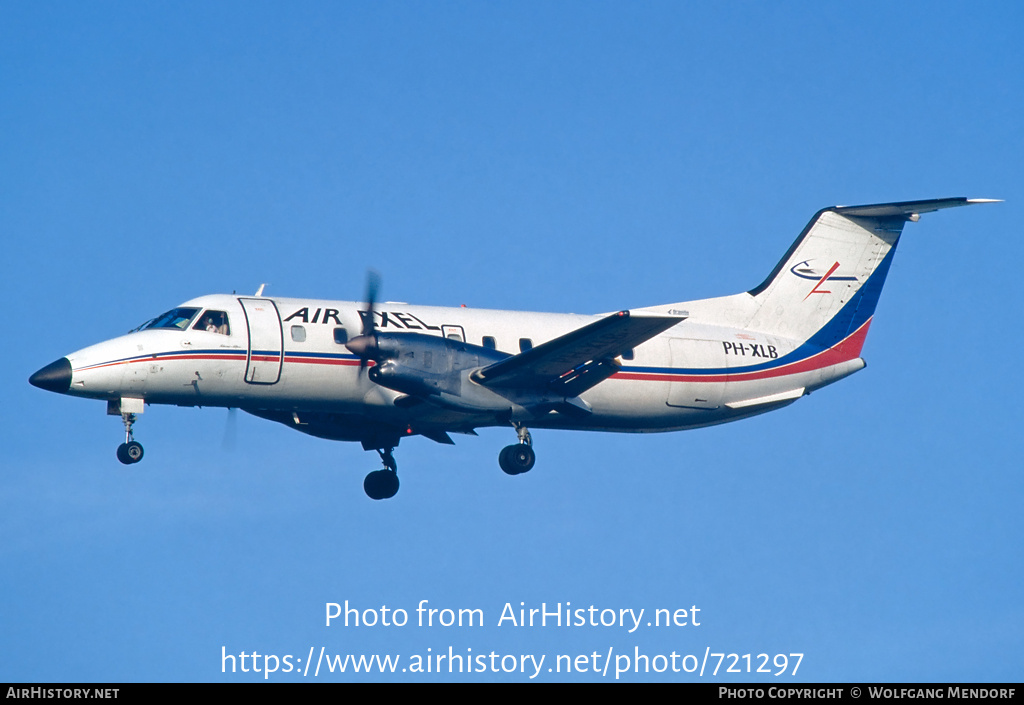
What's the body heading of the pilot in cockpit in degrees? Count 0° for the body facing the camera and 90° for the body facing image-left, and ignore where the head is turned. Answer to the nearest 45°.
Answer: approximately 90°
